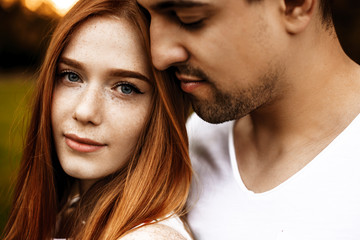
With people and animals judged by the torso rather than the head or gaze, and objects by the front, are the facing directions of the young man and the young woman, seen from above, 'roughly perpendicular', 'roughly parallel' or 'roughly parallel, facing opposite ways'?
roughly parallel

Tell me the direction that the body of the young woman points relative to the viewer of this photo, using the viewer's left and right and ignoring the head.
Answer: facing the viewer and to the left of the viewer

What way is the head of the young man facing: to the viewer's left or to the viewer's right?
to the viewer's left

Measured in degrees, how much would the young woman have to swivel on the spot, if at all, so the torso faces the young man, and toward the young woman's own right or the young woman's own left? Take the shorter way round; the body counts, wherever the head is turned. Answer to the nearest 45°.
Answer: approximately 135° to the young woman's own left

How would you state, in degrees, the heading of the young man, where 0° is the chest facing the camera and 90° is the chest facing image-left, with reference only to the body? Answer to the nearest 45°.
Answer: approximately 45°

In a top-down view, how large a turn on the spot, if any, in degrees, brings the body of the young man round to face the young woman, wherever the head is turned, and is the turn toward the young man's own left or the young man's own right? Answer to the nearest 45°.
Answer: approximately 45° to the young man's own right

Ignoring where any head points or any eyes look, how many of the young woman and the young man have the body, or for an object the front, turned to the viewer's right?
0
